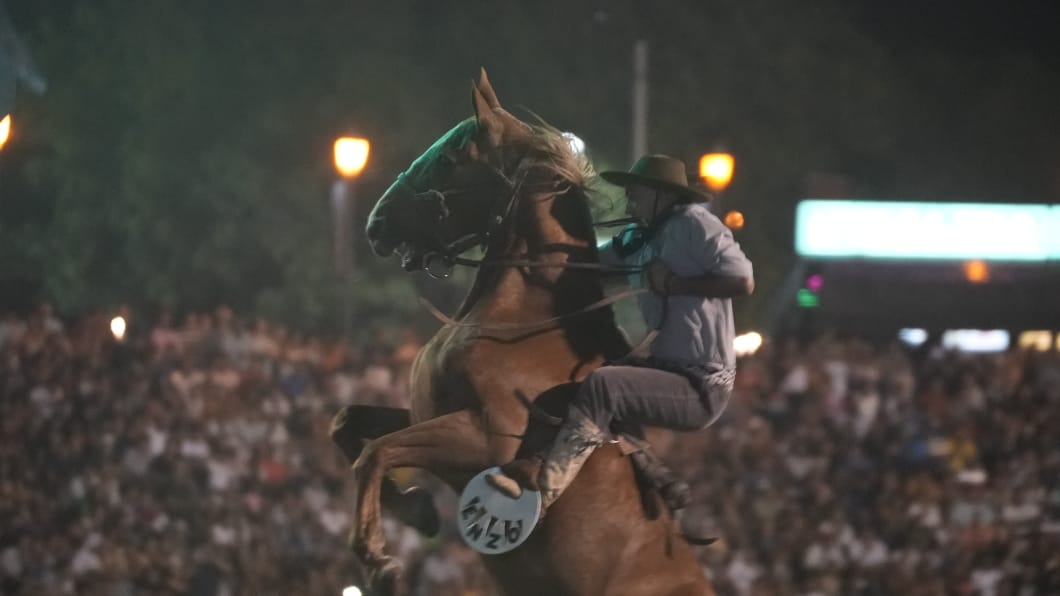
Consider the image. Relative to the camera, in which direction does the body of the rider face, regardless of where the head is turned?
to the viewer's left

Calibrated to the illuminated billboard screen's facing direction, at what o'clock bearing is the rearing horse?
The rearing horse is roughly at 12 o'clock from the illuminated billboard screen.

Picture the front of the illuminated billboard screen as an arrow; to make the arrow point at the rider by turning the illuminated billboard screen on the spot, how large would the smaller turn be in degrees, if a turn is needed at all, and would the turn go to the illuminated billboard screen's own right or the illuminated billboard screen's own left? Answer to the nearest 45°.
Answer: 0° — it already faces them

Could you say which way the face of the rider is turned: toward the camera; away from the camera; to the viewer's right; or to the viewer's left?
to the viewer's left

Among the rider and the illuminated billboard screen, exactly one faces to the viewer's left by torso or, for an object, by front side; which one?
the rider

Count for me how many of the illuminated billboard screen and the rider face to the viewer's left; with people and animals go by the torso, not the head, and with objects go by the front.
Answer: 1

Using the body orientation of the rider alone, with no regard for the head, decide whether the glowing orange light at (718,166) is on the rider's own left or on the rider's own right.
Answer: on the rider's own right

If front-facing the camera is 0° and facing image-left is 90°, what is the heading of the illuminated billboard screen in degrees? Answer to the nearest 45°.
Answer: approximately 0°

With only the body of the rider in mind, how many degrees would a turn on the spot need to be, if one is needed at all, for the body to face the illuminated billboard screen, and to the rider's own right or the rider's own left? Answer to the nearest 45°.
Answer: approximately 90° to the rider's own right

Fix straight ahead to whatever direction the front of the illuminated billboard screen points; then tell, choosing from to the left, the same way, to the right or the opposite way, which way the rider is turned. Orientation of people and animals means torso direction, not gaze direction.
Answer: to the right
